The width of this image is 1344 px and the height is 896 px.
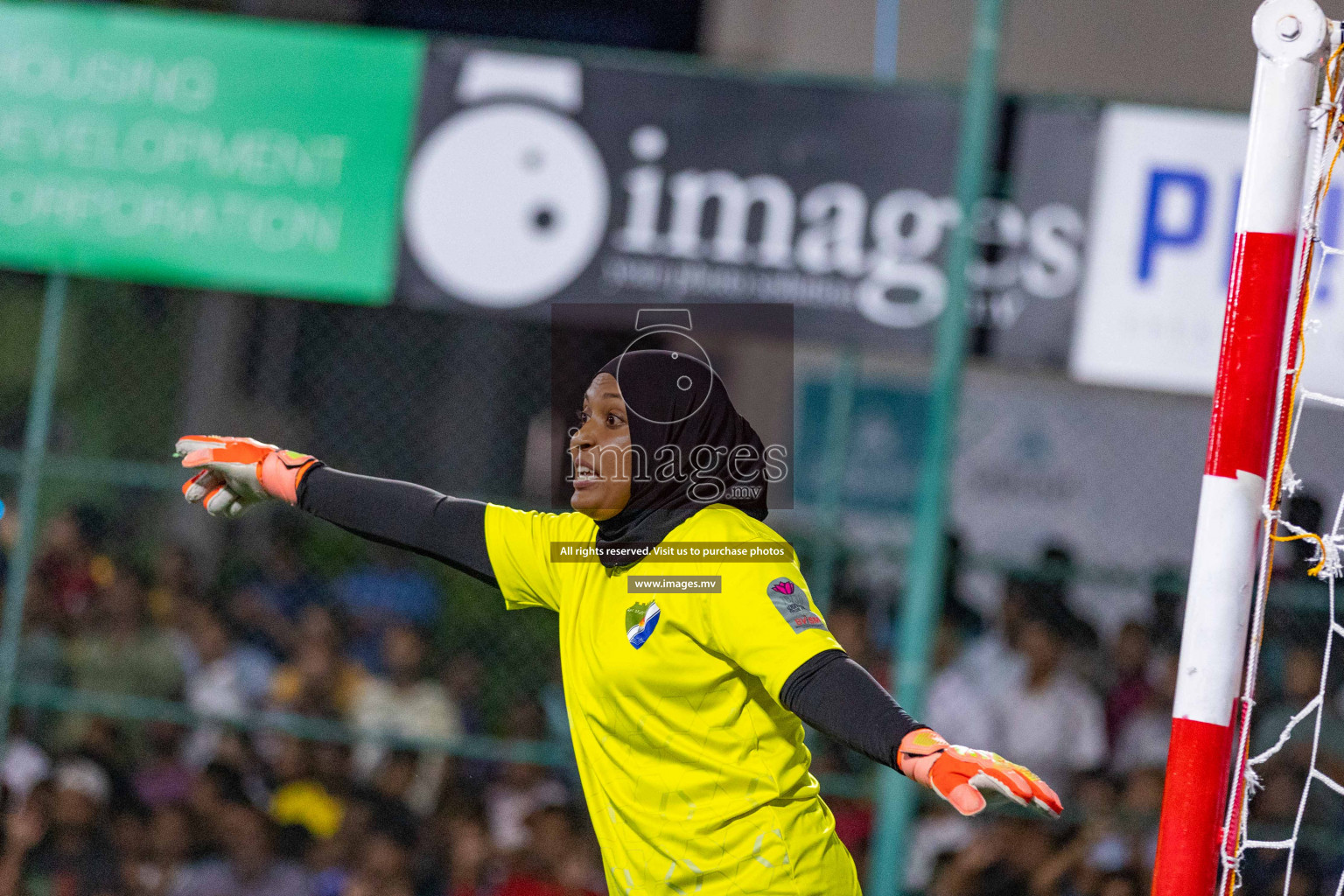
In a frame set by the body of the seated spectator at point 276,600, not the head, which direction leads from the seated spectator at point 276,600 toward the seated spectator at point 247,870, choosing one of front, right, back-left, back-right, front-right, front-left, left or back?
front

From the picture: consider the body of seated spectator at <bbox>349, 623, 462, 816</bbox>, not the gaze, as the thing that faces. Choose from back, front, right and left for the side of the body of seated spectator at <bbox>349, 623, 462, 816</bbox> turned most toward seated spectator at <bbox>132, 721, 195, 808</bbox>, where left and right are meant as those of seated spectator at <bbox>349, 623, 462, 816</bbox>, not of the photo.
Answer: right

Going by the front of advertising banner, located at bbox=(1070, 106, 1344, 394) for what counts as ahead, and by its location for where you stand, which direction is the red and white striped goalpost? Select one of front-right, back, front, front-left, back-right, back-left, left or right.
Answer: front

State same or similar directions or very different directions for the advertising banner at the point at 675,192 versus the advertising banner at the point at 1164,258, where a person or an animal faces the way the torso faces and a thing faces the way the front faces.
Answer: same or similar directions

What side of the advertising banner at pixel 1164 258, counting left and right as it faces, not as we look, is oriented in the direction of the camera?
front

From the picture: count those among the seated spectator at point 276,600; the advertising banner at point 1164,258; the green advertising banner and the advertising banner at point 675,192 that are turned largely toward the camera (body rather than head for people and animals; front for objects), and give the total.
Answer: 4

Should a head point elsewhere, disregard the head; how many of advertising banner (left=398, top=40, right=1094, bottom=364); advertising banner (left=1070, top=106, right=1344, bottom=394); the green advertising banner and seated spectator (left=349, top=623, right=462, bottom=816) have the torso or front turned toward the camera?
4

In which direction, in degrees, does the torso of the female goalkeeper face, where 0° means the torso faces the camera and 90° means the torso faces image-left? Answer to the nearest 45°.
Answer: approximately 45°

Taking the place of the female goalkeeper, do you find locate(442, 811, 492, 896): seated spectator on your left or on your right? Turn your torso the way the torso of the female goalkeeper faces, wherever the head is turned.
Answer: on your right

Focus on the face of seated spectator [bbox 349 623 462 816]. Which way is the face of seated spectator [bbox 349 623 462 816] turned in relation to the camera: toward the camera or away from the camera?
toward the camera

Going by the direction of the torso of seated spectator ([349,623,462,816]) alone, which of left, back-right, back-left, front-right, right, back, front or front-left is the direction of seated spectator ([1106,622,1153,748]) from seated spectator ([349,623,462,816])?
left

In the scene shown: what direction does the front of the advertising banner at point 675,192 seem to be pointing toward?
toward the camera

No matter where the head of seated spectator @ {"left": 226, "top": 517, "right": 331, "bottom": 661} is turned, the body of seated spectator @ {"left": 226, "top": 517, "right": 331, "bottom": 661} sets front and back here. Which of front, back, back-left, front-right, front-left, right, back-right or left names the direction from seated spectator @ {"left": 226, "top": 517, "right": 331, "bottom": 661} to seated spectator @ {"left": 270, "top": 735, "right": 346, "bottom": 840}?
front
